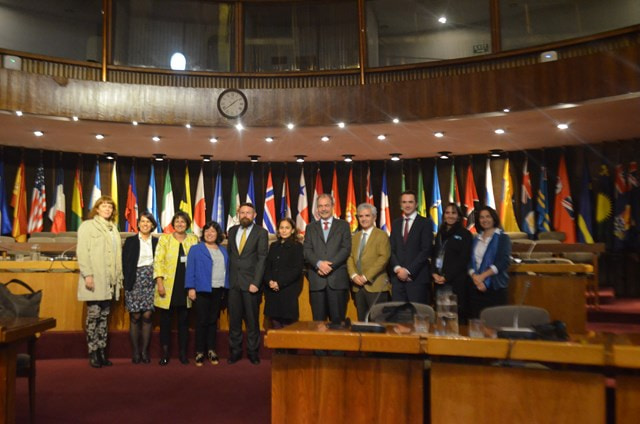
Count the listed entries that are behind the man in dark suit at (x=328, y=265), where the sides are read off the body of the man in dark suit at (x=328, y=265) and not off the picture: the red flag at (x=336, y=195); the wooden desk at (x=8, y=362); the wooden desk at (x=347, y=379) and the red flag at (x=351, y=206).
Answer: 2

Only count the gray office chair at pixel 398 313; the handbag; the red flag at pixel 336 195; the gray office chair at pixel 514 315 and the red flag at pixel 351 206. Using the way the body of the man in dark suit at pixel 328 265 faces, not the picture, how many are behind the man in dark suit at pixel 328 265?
2

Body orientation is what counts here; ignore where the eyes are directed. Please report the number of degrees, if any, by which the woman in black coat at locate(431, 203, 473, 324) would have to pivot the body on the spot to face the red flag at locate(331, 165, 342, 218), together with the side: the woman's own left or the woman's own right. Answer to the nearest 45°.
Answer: approximately 135° to the woman's own right

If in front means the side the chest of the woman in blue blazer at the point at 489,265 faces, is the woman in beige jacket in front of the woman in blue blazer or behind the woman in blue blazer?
in front

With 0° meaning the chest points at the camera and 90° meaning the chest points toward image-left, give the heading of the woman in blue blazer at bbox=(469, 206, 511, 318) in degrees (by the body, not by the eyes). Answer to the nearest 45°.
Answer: approximately 45°

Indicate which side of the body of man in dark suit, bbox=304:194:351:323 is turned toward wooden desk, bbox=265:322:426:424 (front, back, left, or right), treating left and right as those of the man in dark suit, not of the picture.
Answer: front

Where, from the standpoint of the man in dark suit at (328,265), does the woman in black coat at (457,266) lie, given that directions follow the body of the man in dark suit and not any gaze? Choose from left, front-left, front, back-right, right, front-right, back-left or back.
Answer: left

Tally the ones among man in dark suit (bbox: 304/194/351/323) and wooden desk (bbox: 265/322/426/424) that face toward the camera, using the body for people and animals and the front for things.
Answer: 2

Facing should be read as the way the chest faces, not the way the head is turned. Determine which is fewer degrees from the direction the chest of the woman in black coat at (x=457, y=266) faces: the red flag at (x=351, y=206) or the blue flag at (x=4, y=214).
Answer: the blue flag

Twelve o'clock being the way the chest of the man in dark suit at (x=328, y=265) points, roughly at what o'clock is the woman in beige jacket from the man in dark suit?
The woman in beige jacket is roughly at 3 o'clock from the man in dark suit.

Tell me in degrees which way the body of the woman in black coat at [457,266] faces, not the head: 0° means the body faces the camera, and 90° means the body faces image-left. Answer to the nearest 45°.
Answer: approximately 45°

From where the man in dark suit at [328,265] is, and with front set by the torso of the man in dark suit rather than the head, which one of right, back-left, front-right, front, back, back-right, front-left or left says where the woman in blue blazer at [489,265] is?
left

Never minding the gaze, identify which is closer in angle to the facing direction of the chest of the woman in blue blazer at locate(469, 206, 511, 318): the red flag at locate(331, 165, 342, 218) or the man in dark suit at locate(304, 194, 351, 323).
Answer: the man in dark suit
